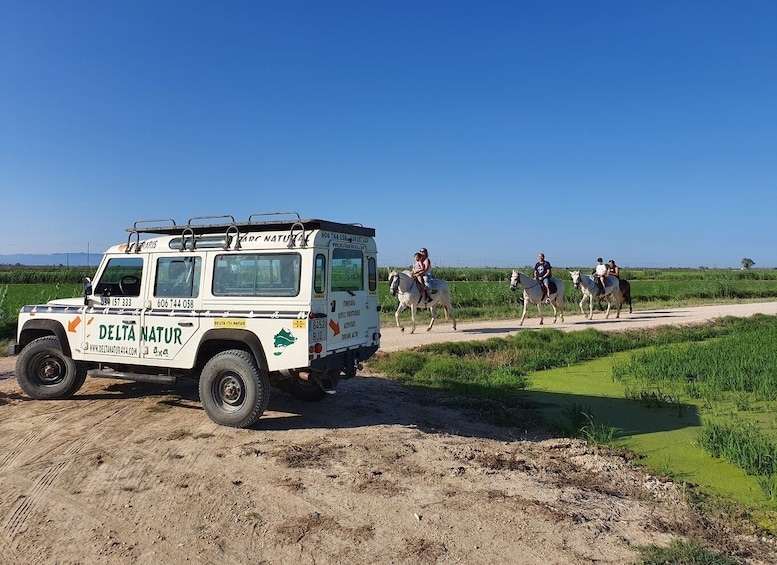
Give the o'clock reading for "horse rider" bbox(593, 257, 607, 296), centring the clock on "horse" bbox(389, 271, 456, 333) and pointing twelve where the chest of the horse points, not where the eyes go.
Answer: The horse rider is roughly at 6 o'clock from the horse.

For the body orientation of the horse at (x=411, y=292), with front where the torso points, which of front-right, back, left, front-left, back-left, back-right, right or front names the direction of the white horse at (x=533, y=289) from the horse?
back

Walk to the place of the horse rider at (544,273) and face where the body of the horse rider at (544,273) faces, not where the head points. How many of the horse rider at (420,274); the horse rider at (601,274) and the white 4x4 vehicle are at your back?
1

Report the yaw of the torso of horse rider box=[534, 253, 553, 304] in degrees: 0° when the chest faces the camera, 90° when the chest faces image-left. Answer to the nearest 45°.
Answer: approximately 45°

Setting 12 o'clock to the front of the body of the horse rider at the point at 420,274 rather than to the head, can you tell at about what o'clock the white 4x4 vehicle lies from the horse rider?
The white 4x4 vehicle is roughly at 11 o'clock from the horse rider.

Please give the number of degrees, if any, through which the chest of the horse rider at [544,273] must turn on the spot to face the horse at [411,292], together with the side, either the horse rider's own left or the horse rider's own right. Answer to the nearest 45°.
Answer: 0° — they already face it

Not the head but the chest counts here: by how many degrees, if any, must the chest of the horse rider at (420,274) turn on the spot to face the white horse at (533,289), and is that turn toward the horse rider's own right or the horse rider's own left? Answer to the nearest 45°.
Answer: approximately 180°

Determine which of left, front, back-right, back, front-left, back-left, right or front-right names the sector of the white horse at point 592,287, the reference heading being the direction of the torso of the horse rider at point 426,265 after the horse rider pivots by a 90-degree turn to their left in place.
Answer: left

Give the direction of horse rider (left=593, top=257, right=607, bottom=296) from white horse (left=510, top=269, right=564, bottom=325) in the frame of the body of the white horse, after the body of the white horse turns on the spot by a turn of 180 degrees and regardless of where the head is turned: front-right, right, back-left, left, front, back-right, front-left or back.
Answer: front

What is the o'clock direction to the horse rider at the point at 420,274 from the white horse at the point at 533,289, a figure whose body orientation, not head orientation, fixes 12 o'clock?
The horse rider is roughly at 12 o'clock from the white horse.

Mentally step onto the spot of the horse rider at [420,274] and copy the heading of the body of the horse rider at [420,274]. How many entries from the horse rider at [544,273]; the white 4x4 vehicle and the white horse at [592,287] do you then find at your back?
2

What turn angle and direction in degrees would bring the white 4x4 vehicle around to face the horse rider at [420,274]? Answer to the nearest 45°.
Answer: approximately 90° to its right

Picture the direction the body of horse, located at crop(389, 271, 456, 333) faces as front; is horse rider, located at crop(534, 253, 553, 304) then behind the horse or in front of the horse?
behind

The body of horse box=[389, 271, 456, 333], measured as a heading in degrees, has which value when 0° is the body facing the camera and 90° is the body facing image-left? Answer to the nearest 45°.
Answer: approximately 45°
